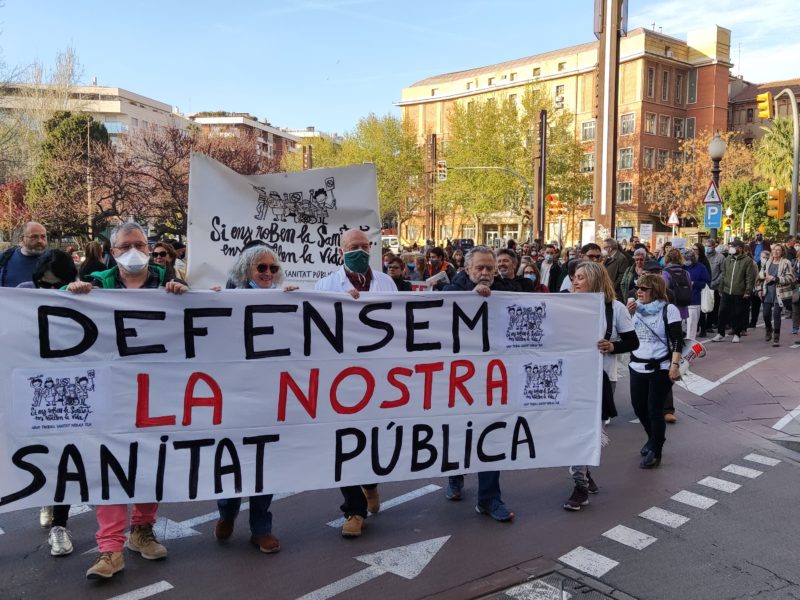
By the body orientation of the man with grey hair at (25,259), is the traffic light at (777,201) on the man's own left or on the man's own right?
on the man's own left

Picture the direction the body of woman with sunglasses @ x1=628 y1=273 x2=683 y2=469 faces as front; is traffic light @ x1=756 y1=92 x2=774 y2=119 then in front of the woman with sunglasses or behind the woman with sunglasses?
behind

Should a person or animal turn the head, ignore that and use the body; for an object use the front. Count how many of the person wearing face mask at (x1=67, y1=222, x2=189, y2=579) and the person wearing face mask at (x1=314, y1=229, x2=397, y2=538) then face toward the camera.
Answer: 2

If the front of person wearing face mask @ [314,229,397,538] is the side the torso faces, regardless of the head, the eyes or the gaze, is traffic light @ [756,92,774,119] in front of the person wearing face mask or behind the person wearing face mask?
behind

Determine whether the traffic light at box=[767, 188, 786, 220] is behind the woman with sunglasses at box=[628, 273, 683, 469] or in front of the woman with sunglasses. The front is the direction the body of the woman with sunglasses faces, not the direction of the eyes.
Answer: behind

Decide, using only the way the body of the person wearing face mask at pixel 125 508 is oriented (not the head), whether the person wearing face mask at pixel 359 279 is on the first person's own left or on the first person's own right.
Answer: on the first person's own left
